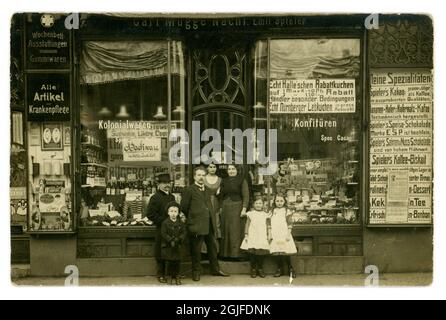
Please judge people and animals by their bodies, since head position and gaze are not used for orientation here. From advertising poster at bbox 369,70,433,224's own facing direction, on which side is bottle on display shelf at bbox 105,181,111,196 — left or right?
on its right

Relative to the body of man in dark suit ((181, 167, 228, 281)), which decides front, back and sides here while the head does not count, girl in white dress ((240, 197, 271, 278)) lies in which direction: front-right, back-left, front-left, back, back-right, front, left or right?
front-left

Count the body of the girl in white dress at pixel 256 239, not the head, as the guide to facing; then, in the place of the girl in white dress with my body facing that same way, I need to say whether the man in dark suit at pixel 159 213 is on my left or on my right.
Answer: on my right

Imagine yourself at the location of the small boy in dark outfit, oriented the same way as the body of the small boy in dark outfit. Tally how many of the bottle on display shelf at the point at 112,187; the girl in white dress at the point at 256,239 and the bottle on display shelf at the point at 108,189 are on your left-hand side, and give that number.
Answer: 1

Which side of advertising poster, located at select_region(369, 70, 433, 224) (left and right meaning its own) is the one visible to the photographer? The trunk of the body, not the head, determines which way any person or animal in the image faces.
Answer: front

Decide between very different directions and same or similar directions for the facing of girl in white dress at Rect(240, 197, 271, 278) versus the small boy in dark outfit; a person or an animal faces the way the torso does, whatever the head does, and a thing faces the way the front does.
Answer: same or similar directions

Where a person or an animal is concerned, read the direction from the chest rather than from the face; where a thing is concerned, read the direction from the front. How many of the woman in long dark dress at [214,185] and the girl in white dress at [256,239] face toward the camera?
2

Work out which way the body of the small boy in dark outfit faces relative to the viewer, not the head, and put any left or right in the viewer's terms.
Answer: facing the viewer

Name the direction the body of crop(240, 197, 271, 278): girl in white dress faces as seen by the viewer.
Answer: toward the camera

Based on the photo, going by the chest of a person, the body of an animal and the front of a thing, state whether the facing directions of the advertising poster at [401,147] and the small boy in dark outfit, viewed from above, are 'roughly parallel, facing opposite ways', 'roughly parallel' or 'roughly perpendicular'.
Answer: roughly parallel

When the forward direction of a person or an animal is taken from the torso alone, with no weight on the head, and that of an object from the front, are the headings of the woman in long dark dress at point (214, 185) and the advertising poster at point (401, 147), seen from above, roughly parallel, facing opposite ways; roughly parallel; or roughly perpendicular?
roughly parallel

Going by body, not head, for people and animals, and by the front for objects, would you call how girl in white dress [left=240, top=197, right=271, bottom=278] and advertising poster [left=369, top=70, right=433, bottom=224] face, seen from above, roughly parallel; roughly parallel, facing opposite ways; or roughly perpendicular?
roughly parallel
